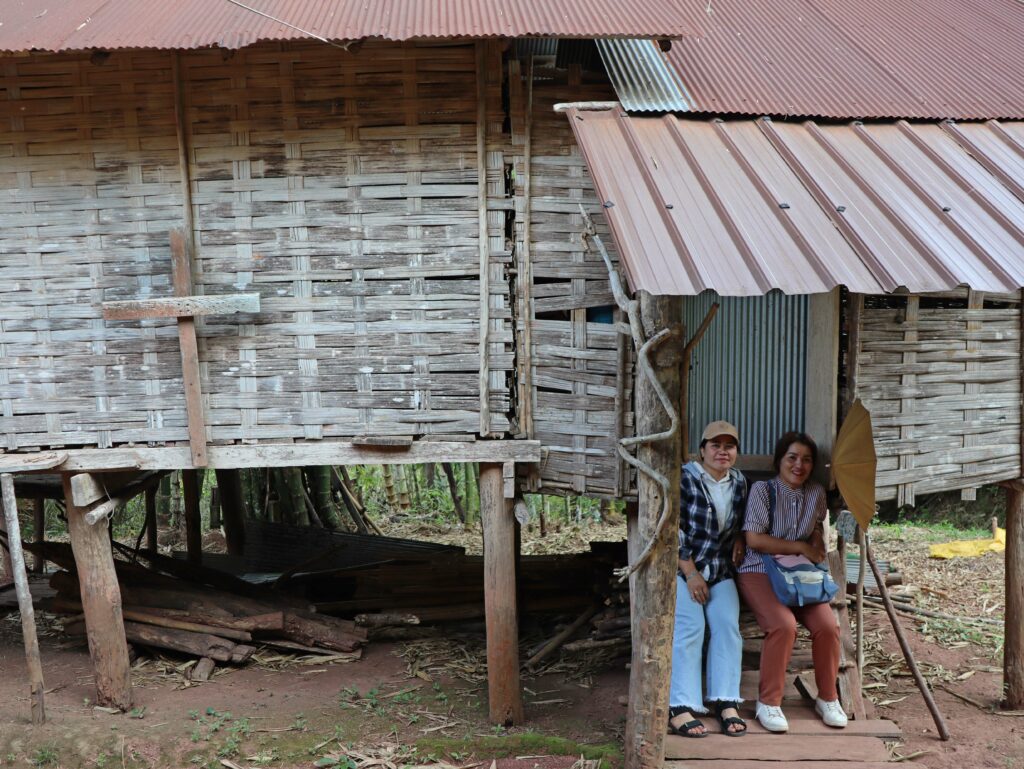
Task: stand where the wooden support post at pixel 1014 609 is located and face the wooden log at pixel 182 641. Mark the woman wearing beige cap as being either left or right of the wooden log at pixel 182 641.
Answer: left

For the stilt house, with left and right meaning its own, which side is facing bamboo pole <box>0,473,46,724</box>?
right

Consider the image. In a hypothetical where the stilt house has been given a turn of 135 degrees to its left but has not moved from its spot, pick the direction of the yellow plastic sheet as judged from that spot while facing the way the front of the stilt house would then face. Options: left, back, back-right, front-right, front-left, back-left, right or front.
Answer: front

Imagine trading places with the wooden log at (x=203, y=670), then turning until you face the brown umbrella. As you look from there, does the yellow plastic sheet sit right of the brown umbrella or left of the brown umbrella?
left

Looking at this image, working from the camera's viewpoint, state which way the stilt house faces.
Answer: facing the viewer

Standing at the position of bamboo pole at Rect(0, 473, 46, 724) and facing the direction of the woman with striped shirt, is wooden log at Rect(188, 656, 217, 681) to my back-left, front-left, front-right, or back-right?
front-left

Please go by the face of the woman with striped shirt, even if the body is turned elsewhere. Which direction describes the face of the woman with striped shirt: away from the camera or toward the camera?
toward the camera

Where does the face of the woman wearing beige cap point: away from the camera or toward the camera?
toward the camera
